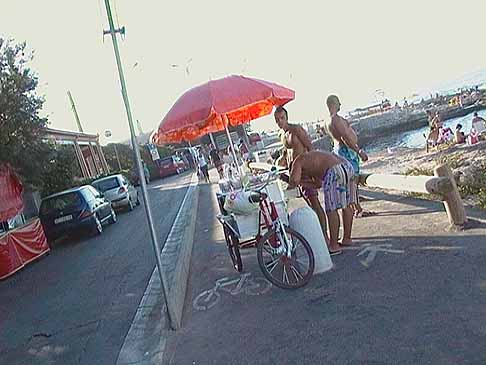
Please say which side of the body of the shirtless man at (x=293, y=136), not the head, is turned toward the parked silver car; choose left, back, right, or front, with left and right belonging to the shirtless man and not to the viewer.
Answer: right

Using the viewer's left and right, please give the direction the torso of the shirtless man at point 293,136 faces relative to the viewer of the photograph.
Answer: facing the viewer and to the left of the viewer

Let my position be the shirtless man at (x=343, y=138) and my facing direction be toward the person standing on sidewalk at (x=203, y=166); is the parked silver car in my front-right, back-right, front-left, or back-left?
front-left

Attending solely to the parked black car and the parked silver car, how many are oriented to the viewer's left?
0

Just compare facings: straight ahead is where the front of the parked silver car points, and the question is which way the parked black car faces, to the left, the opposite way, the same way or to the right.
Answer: the same way

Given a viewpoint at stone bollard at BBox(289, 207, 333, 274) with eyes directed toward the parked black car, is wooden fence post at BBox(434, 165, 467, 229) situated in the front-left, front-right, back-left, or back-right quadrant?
back-right
